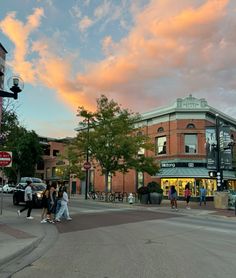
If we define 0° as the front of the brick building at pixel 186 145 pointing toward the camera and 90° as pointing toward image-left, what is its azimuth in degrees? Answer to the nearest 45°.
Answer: approximately 0°

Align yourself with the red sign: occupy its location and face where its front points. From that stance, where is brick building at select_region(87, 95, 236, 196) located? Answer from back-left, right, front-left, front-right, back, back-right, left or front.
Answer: back-left

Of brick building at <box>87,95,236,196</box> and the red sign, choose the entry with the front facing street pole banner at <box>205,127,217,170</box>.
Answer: the brick building

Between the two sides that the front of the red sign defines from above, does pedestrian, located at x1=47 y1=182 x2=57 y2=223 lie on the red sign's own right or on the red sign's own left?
on the red sign's own left

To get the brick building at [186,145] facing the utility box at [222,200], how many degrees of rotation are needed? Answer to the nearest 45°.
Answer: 0° — it already faces it

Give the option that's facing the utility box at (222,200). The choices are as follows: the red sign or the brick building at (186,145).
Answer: the brick building
